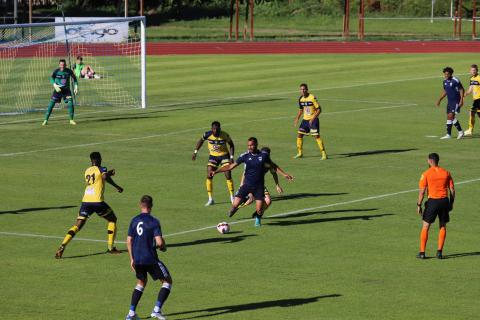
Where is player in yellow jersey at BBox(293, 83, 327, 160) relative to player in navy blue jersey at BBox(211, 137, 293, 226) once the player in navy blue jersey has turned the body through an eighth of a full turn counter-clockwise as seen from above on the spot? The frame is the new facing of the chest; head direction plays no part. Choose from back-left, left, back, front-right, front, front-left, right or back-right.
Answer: back-left

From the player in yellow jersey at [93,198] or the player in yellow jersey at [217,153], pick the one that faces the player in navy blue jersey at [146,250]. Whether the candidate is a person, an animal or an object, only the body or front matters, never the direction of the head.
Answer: the player in yellow jersey at [217,153]

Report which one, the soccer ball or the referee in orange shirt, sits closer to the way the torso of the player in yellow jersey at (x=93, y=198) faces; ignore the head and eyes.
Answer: the soccer ball

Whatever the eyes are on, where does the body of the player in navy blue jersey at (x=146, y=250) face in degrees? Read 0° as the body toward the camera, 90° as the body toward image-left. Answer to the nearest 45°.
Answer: approximately 225°

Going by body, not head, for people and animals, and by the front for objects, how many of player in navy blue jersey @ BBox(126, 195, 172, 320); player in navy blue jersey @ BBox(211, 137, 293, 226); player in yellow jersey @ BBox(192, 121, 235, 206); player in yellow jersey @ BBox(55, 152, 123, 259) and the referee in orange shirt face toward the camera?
2

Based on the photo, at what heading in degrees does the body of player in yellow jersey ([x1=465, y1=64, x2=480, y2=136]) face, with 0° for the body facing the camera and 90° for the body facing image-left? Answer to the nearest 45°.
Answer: approximately 45°

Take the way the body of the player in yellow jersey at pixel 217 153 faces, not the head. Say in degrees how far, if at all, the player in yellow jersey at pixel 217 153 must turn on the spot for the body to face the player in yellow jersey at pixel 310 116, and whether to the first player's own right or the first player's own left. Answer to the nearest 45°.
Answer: approximately 180°

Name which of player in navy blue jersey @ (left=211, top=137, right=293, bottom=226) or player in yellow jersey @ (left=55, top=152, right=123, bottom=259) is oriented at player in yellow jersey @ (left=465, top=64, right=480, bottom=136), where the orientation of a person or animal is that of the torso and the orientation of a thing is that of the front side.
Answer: player in yellow jersey @ (left=55, top=152, right=123, bottom=259)

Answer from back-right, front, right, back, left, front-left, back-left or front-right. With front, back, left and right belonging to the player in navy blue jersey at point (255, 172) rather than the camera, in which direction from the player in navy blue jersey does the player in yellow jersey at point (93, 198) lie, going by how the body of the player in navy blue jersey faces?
front-right
